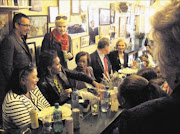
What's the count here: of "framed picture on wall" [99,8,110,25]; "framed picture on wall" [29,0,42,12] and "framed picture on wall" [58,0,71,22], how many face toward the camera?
3

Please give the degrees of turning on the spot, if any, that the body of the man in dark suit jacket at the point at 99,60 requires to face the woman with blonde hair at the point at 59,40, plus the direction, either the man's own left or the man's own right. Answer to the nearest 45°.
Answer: approximately 90° to the man's own right

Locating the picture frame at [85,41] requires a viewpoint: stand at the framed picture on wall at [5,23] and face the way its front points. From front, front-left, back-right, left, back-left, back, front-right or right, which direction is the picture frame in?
left

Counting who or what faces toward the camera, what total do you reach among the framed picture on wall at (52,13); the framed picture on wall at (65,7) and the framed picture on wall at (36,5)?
3

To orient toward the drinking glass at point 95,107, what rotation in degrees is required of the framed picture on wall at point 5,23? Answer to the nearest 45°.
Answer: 0° — it already faces it

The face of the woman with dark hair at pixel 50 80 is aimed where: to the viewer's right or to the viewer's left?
to the viewer's right

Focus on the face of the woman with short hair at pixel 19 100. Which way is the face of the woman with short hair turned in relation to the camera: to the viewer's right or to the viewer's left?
to the viewer's right

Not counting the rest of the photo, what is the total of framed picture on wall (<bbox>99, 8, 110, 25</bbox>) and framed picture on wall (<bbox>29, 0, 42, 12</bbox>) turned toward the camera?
2

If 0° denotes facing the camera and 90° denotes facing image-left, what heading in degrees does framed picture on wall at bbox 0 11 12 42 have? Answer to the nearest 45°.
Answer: approximately 315°

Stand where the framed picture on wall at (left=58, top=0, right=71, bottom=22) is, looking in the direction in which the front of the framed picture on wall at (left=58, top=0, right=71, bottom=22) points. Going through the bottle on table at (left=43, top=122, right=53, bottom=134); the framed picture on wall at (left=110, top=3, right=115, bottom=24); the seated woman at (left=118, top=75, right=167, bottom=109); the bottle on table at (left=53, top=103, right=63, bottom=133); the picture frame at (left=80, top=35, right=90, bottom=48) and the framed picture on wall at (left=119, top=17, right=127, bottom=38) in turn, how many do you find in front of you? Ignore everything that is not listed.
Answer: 3

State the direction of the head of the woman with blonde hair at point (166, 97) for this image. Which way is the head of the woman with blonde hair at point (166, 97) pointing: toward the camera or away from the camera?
away from the camera
